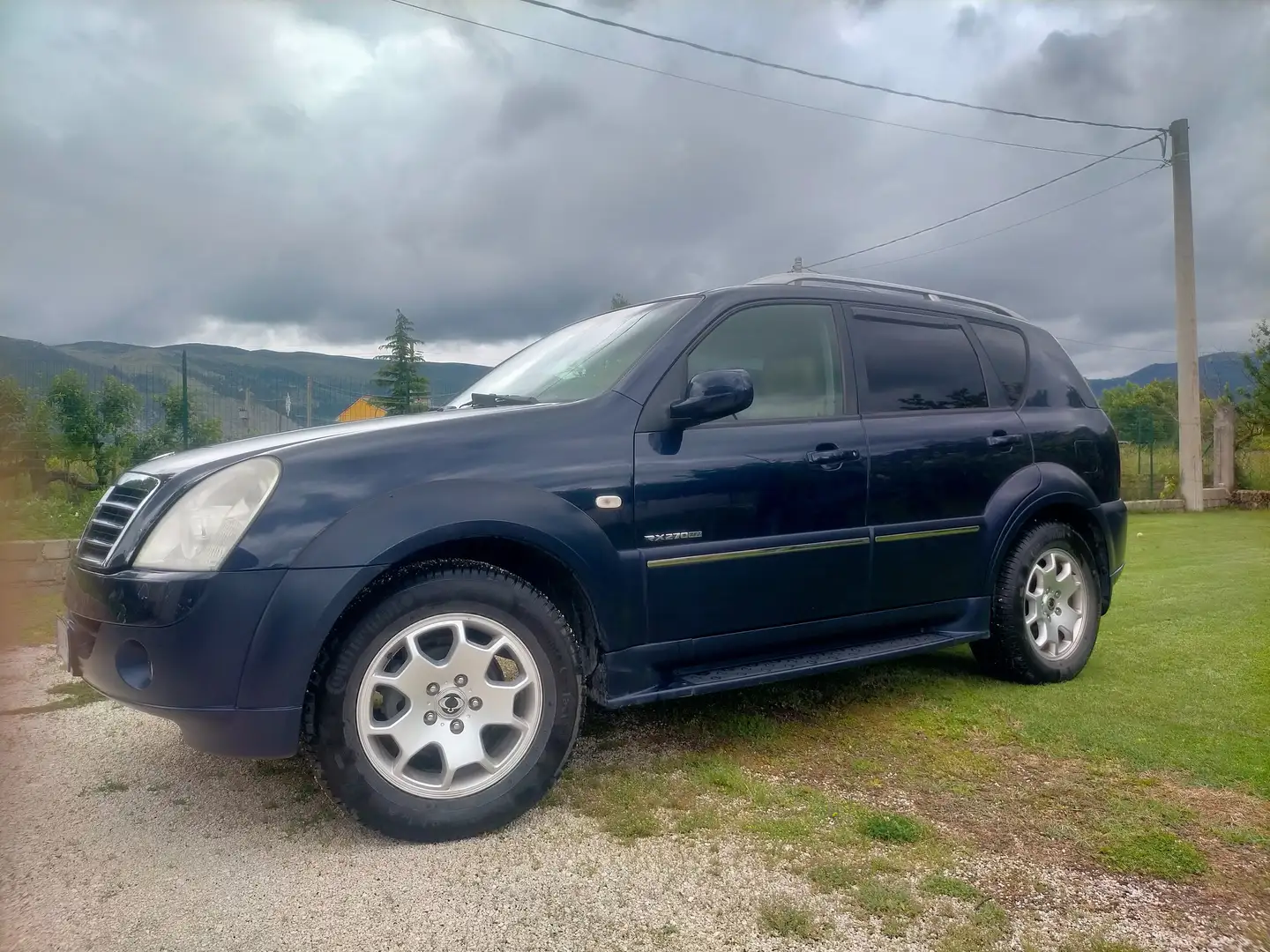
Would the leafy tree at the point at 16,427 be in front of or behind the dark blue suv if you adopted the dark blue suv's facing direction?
in front

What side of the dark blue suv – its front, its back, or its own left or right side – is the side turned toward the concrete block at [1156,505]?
back

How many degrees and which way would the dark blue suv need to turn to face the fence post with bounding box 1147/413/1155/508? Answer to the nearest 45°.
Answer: approximately 180°

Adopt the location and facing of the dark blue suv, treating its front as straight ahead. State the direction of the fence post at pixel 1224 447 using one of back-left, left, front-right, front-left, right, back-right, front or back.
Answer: back

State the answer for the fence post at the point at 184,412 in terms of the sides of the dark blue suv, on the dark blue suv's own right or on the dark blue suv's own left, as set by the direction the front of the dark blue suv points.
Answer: on the dark blue suv's own right

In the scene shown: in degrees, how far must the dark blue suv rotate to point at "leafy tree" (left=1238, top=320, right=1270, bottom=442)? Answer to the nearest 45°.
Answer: approximately 180°

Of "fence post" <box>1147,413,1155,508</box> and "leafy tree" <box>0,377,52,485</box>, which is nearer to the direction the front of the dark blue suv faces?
the leafy tree

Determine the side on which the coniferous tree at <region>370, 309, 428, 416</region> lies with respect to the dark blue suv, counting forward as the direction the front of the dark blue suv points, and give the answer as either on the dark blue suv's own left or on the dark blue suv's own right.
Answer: on the dark blue suv's own right

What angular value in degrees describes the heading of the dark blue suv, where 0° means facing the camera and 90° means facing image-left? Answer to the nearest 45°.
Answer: approximately 45°

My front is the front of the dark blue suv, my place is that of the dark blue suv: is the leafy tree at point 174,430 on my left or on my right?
on my right

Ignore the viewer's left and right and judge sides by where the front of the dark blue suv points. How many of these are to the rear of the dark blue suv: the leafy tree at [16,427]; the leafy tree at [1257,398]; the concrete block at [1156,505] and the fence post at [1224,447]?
3
